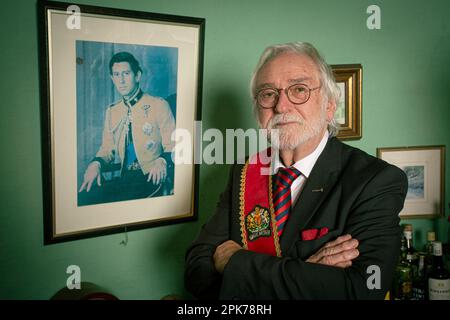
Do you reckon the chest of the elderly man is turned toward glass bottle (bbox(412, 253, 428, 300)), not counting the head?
no

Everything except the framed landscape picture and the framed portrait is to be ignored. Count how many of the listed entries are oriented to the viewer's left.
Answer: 0

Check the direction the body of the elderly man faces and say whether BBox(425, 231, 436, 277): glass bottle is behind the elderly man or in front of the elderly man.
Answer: behind

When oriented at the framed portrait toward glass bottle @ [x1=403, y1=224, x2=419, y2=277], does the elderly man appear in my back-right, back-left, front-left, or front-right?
front-right

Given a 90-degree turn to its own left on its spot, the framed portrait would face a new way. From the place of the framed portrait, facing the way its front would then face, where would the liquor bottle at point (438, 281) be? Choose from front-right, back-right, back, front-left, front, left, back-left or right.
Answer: front-right

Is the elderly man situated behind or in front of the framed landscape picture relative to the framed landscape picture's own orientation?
in front

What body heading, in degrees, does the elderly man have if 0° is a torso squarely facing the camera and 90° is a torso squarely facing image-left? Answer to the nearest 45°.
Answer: approximately 45°

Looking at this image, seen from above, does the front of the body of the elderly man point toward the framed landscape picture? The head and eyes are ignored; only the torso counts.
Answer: no
